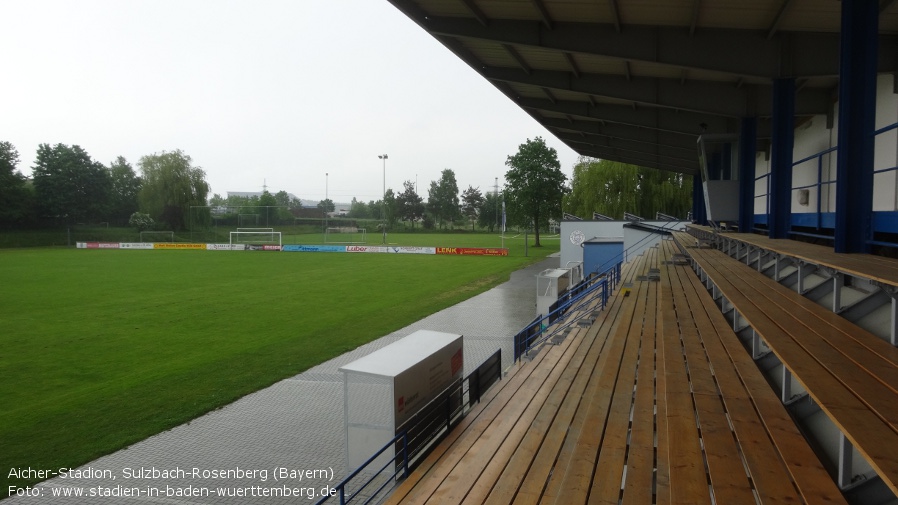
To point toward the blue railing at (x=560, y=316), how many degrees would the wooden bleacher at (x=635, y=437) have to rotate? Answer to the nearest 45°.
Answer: approximately 90° to its right

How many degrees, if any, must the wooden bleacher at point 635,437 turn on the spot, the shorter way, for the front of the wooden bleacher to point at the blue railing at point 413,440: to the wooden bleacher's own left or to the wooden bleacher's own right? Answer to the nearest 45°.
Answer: approximately 45° to the wooden bleacher's own right

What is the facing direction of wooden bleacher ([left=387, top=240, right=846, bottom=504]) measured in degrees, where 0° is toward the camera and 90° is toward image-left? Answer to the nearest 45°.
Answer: approximately 90°

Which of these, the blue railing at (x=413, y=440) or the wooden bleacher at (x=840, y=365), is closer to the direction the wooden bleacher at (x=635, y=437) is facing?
the blue railing

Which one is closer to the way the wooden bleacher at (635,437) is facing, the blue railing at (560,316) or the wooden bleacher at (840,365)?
the blue railing
